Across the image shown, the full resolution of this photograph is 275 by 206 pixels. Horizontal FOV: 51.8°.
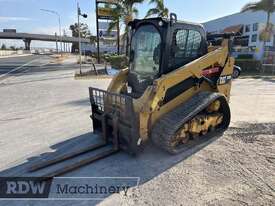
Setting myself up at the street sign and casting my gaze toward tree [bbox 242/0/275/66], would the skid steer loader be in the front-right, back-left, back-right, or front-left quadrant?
front-right

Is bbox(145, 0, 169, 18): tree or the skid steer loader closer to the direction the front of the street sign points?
the skid steer loader

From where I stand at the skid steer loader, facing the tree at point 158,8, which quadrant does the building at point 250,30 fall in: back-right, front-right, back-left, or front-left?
front-right

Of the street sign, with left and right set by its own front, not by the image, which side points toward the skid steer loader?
front

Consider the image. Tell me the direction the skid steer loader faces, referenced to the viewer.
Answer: facing the viewer and to the left of the viewer

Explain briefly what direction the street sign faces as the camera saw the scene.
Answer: facing the viewer

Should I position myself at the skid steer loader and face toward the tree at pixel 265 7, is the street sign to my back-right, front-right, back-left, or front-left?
front-left

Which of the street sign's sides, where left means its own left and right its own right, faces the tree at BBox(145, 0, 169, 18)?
left

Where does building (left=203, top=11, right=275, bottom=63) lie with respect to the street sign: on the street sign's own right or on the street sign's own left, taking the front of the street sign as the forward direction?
on the street sign's own left

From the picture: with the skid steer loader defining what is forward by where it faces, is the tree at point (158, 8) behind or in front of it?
behind

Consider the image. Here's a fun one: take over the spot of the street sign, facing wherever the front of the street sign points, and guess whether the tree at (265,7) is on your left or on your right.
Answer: on your left

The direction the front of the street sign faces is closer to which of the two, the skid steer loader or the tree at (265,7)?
the skid steer loader

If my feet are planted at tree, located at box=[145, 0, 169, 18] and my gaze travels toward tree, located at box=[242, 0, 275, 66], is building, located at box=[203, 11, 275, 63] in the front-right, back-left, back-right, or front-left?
front-left

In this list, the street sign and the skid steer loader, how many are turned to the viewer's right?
0

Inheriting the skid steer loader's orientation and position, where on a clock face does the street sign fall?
The street sign is roughly at 4 o'clock from the skid steer loader.
